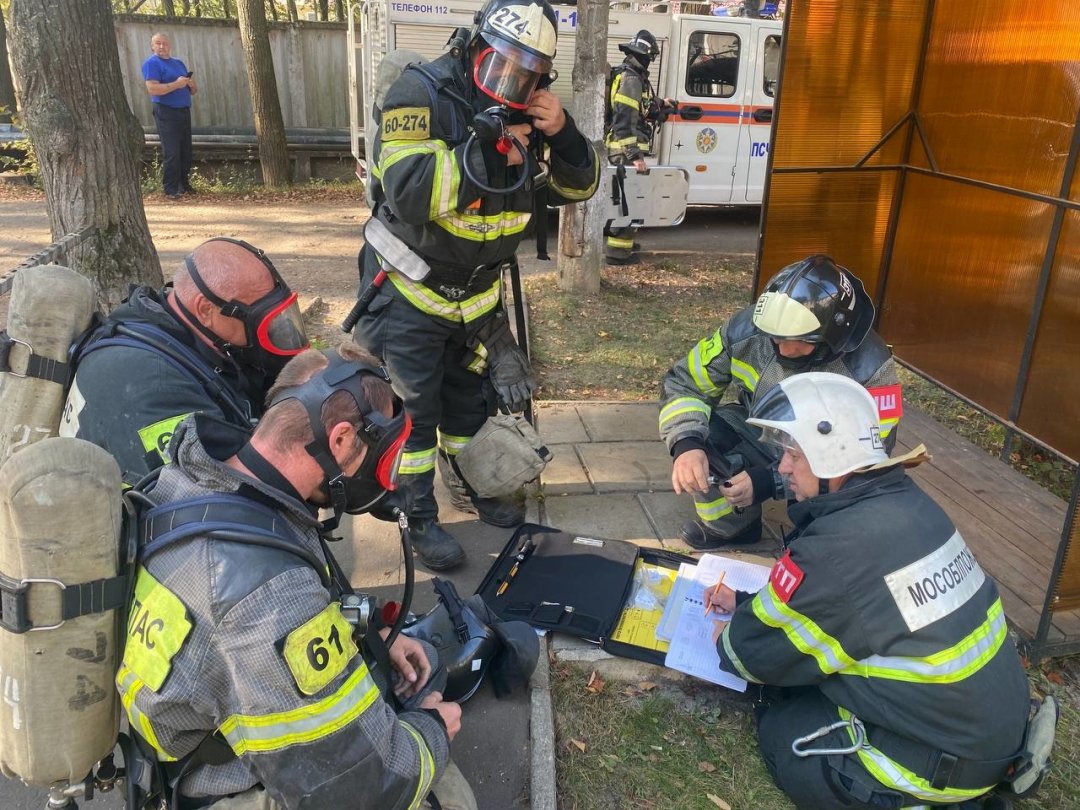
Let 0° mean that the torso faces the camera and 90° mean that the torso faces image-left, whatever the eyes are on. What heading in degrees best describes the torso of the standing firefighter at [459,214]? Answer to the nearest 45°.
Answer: approximately 315°

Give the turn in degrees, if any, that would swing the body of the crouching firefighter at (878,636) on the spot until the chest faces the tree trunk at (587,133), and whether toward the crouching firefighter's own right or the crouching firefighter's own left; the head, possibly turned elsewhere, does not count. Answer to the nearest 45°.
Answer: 0° — they already face it

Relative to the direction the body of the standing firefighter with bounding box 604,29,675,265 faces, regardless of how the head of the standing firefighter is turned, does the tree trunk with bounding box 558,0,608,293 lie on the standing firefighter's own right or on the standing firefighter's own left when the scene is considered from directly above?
on the standing firefighter's own right

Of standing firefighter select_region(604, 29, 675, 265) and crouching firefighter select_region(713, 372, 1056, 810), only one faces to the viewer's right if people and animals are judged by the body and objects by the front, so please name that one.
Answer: the standing firefighter

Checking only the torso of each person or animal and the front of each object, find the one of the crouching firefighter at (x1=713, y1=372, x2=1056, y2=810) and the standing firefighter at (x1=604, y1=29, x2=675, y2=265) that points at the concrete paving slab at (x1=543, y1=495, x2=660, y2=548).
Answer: the crouching firefighter

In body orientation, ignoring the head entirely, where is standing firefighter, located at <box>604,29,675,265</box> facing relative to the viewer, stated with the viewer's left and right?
facing to the right of the viewer

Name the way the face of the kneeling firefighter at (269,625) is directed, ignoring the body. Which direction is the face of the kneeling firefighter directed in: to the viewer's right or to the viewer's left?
to the viewer's right

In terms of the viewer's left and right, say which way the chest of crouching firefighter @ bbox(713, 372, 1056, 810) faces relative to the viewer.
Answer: facing away from the viewer and to the left of the viewer

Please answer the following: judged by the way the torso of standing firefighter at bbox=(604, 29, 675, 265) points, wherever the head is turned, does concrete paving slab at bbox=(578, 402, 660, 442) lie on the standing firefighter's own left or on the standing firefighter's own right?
on the standing firefighter's own right

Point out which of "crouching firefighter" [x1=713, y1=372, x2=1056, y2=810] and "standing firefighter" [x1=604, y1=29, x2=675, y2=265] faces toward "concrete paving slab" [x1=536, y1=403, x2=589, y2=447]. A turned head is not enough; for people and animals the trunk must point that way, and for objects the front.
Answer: the crouching firefighter

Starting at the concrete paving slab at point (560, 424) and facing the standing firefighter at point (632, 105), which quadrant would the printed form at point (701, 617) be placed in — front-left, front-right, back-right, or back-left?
back-right
